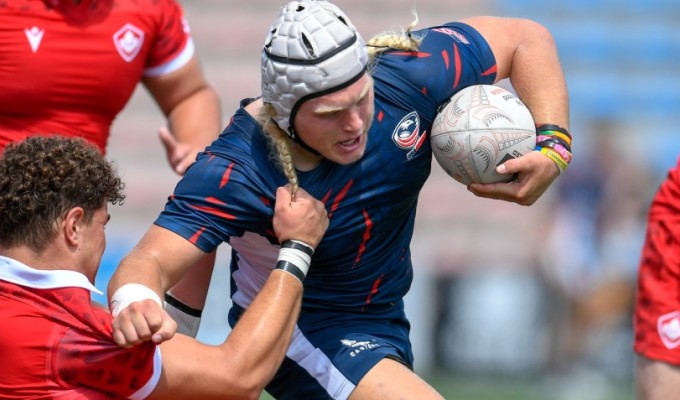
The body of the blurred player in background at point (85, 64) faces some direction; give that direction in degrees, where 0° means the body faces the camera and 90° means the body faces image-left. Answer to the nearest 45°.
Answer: approximately 0°

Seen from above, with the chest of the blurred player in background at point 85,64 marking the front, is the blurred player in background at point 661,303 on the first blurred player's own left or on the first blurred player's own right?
on the first blurred player's own left
